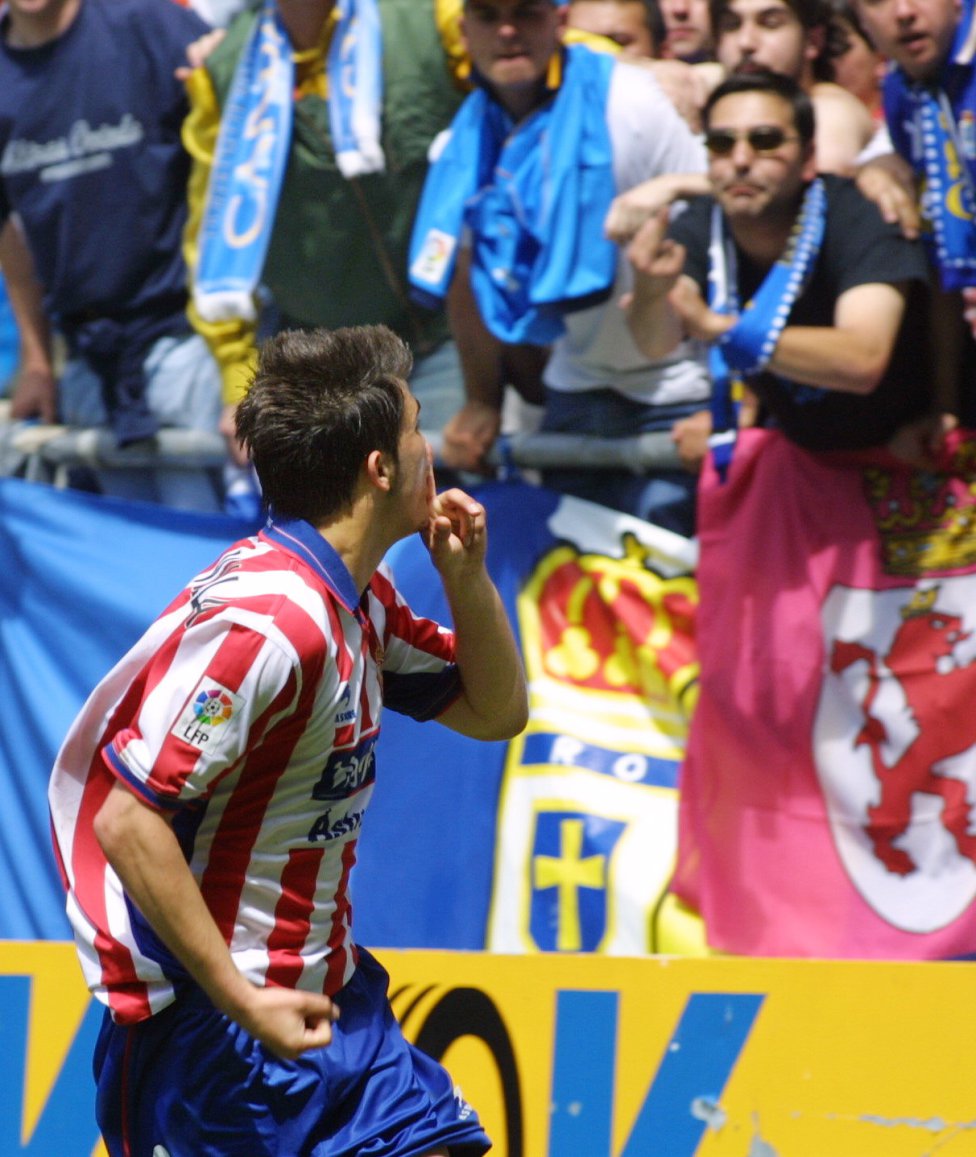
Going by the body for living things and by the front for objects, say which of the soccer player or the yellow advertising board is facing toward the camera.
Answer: the yellow advertising board

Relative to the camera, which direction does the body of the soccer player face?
to the viewer's right

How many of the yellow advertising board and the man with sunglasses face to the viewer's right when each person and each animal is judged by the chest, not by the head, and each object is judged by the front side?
0

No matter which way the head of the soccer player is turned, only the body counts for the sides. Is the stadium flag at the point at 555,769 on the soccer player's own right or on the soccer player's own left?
on the soccer player's own left

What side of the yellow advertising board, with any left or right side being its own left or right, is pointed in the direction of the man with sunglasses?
back

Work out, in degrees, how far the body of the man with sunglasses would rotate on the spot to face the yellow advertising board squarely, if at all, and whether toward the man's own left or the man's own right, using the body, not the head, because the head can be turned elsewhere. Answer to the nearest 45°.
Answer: approximately 45° to the man's own left

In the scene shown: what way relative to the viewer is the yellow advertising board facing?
toward the camera

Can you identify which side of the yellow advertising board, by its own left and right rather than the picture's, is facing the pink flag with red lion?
back

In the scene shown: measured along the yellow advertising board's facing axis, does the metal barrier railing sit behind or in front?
behind

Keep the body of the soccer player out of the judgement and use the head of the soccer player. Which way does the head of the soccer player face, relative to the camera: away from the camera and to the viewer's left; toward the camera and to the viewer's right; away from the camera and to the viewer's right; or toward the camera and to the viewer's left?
away from the camera and to the viewer's right

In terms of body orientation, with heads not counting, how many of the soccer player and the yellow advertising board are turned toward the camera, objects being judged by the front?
1

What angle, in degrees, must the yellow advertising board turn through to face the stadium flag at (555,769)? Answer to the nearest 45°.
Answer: approximately 180°
